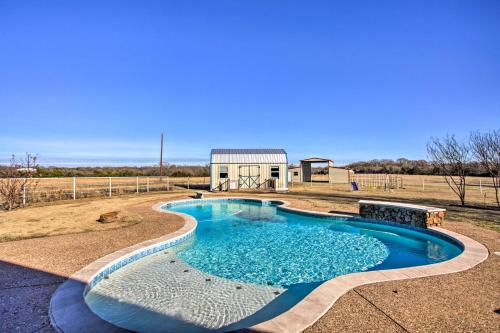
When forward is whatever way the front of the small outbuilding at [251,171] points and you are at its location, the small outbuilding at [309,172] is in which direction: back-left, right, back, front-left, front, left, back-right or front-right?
back-left

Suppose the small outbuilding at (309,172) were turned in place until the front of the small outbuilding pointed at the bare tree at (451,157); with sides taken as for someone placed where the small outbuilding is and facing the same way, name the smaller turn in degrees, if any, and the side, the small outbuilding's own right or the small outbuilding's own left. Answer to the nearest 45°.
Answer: approximately 45° to the small outbuilding's own left

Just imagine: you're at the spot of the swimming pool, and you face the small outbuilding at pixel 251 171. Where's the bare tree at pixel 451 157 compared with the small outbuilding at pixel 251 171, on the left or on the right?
right

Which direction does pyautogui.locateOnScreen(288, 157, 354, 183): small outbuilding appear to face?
toward the camera

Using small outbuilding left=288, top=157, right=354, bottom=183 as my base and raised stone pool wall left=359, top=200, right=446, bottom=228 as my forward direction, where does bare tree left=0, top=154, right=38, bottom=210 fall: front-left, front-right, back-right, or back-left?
front-right

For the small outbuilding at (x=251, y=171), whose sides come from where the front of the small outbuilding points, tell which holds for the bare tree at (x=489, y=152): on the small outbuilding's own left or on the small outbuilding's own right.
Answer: on the small outbuilding's own left

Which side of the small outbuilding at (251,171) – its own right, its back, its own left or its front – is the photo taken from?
front

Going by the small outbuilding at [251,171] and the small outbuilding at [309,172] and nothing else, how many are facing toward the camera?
2

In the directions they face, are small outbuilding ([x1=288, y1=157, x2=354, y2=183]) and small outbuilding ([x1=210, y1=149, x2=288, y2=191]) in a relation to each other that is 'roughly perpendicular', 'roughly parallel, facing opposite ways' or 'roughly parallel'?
roughly parallel

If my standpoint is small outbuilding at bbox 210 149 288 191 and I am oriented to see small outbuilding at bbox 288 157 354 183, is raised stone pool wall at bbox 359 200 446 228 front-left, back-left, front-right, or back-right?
back-right

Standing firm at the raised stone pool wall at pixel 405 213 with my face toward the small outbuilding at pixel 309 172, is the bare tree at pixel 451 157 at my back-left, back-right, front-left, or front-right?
front-right

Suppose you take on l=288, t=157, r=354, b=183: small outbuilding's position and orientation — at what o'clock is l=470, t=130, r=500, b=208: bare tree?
The bare tree is roughly at 11 o'clock from the small outbuilding.

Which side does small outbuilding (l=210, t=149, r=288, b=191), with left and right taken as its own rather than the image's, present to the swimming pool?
front

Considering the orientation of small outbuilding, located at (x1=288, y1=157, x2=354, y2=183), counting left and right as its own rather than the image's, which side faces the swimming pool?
front

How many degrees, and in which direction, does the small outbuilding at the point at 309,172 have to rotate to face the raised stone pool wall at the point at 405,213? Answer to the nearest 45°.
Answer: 0° — it already faces it

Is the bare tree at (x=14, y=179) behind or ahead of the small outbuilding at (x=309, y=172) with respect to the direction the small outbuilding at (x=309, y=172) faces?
ahead
